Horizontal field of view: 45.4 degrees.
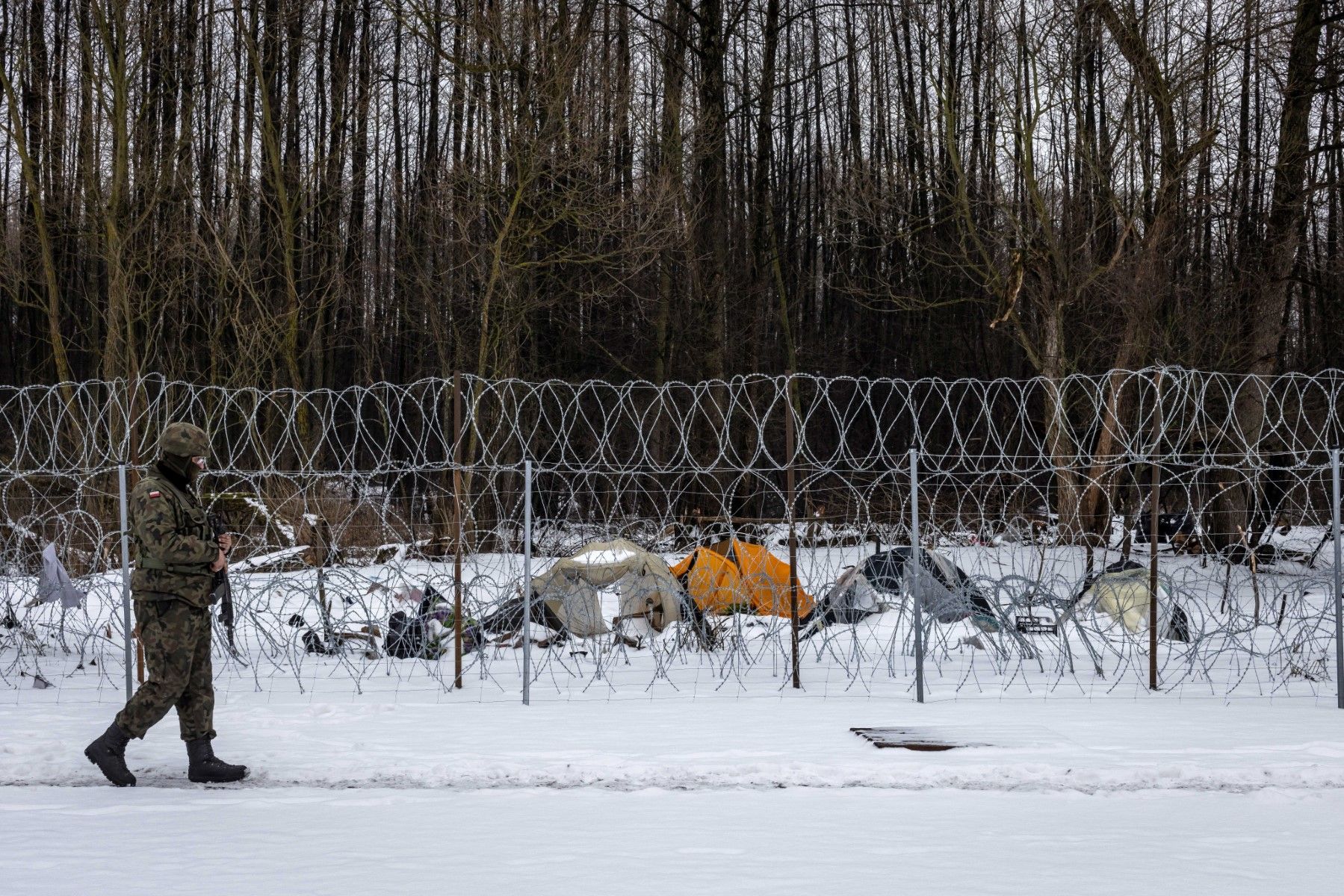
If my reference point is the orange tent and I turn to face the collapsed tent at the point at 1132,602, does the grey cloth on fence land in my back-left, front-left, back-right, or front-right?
back-right

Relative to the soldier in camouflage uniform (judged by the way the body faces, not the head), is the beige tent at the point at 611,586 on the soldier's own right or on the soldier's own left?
on the soldier's own left

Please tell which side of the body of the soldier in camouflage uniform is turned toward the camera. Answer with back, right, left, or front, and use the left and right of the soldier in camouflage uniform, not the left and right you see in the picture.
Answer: right

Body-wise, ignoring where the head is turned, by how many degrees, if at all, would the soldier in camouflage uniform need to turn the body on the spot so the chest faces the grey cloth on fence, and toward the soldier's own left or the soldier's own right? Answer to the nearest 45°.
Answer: approximately 90° to the soldier's own left

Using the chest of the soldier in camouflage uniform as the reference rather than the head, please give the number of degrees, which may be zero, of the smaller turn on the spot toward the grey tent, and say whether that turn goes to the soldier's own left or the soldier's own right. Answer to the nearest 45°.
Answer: approximately 45° to the soldier's own left

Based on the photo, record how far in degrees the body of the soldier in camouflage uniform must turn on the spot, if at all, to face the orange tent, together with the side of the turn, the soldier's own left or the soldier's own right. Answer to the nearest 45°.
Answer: approximately 45° to the soldier's own left
